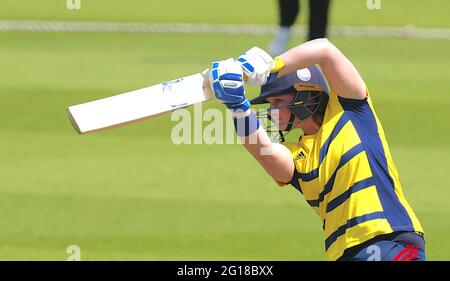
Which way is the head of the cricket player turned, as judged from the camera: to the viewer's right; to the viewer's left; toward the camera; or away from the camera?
to the viewer's left

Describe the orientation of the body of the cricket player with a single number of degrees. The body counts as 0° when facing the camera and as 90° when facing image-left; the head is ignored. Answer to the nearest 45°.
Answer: approximately 45°
